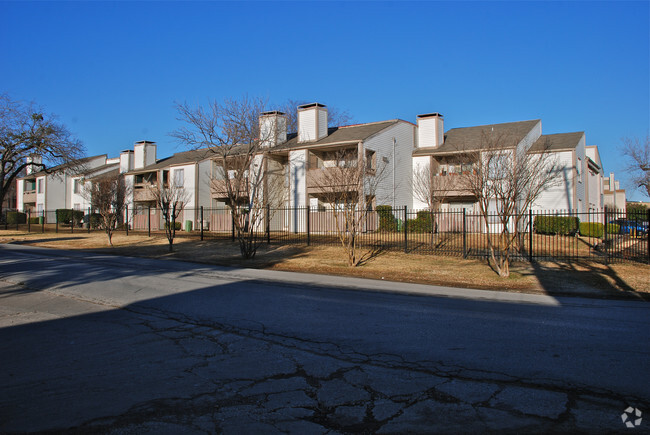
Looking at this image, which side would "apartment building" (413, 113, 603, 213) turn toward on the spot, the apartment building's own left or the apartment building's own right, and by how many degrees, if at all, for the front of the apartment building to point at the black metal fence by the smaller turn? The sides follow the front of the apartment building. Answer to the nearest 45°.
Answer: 0° — it already faces it

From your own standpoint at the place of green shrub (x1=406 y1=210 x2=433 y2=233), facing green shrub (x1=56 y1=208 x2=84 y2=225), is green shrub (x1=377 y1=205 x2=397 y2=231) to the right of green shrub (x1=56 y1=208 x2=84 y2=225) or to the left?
left

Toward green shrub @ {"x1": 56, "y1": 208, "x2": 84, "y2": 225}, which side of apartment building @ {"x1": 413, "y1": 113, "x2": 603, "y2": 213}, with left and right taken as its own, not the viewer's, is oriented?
right

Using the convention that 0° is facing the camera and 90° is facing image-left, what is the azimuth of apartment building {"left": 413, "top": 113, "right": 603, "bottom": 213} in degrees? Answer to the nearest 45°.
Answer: approximately 0°

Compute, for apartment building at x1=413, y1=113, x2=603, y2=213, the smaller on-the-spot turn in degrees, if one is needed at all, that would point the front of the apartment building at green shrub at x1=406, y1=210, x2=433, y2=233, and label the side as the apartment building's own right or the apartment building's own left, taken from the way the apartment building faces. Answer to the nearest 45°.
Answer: approximately 45° to the apartment building's own right

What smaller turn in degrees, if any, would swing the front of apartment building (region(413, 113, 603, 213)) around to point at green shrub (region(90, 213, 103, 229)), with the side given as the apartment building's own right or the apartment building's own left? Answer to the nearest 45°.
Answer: approximately 90° to the apartment building's own right

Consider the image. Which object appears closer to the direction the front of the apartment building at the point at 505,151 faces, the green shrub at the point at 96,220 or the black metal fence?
the black metal fence

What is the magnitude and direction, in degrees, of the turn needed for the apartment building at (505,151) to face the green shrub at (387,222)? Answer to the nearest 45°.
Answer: approximately 45° to its right

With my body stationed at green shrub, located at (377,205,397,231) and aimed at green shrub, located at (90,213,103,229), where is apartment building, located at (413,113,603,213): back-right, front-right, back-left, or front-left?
back-right

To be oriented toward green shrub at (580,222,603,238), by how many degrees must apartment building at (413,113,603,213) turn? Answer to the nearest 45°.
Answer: approximately 45° to its left
